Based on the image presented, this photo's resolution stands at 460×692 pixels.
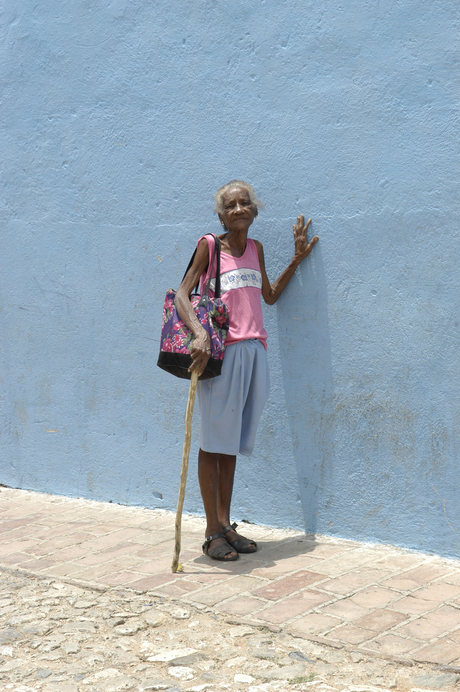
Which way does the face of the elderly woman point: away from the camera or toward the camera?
toward the camera

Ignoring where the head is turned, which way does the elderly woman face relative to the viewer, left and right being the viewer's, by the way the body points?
facing the viewer and to the right of the viewer
